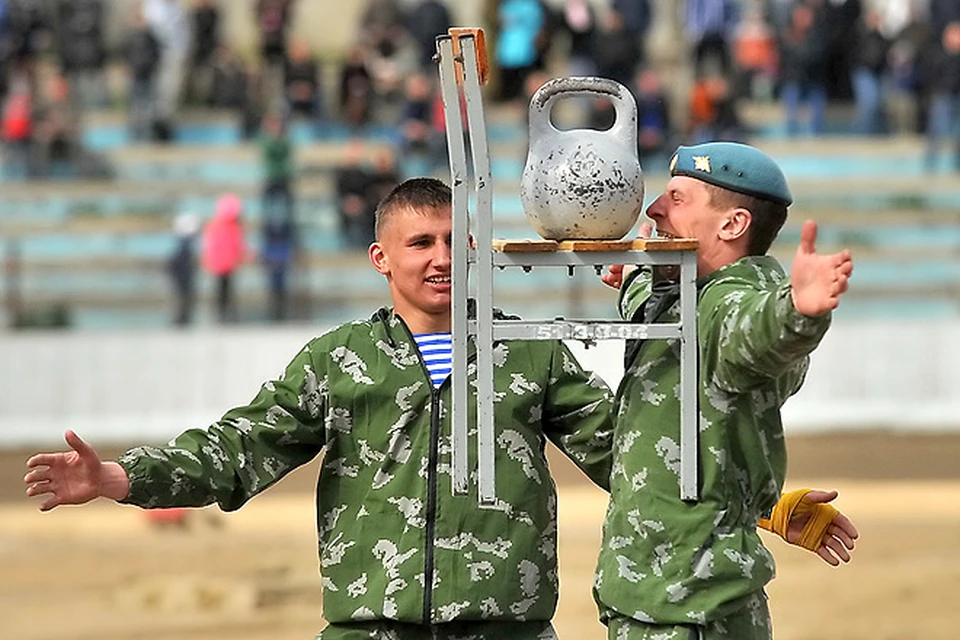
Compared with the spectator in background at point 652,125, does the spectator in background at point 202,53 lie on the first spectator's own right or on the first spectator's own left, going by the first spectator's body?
on the first spectator's own right

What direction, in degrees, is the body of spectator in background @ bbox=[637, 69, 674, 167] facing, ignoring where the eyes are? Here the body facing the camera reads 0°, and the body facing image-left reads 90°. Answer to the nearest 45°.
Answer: approximately 0°

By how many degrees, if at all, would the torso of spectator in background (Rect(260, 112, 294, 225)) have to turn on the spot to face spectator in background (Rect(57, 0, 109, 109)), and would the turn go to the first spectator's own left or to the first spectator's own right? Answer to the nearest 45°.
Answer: approximately 135° to the first spectator's own right

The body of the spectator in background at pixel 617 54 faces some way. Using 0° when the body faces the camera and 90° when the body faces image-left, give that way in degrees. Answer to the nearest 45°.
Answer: approximately 0°

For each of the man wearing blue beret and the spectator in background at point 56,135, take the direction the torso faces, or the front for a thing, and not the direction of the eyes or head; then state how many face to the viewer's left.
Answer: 1

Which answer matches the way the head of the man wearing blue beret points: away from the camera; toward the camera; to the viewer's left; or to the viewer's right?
to the viewer's left

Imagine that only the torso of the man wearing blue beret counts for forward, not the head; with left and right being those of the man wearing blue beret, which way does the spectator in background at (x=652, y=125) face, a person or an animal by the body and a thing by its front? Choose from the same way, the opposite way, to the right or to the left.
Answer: to the left

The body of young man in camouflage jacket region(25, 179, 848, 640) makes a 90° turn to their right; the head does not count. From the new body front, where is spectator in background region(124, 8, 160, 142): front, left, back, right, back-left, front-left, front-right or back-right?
right
